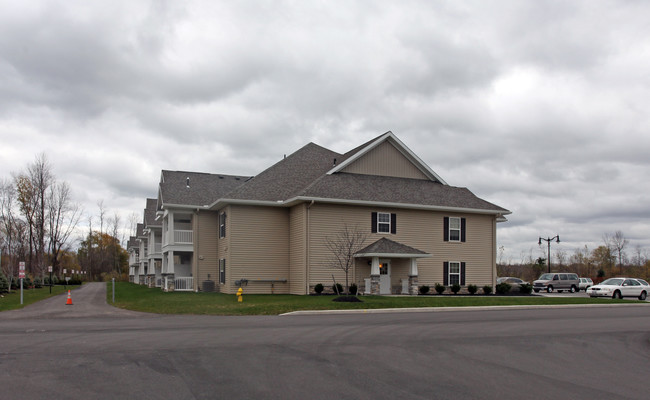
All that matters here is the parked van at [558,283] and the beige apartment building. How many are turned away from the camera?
0

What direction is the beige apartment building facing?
toward the camera

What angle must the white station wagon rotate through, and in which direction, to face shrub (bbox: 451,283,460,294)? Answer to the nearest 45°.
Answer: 0° — it already faces it

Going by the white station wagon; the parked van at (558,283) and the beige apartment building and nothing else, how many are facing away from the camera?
0

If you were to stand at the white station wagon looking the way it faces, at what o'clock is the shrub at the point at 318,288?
The shrub is roughly at 12 o'clock from the white station wagon.

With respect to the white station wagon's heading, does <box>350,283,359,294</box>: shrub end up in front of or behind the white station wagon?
in front

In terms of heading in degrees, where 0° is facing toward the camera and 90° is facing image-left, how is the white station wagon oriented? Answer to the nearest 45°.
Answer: approximately 45°

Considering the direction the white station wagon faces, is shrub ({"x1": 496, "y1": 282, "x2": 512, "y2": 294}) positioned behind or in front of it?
in front

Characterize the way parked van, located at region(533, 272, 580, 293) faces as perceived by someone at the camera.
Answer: facing the viewer and to the left of the viewer

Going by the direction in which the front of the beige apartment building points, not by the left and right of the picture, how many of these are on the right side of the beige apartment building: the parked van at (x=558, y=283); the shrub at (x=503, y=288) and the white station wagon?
0

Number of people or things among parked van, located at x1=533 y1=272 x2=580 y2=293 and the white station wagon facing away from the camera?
0
